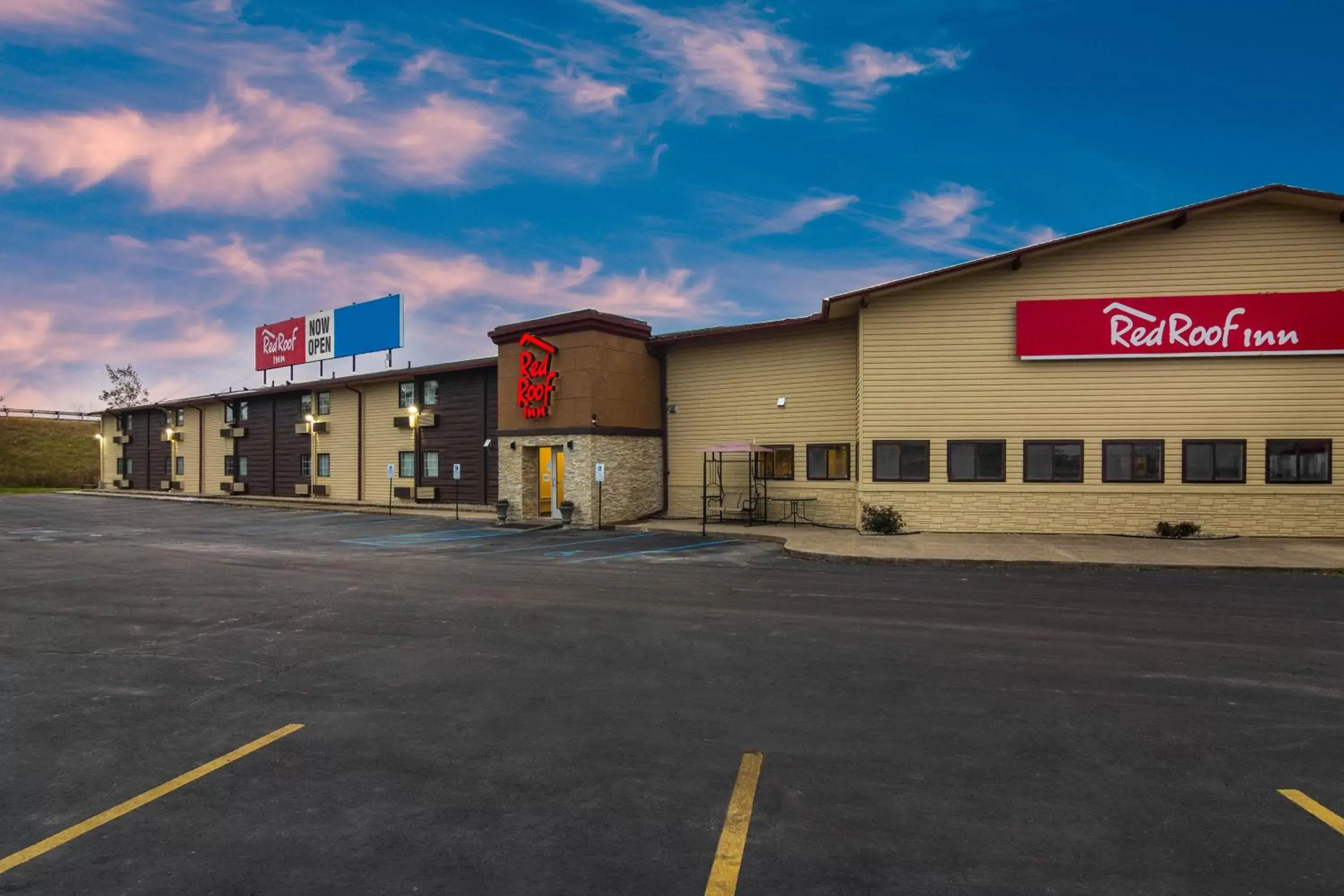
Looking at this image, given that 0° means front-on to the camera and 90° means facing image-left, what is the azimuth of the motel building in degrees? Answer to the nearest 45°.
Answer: approximately 45°
